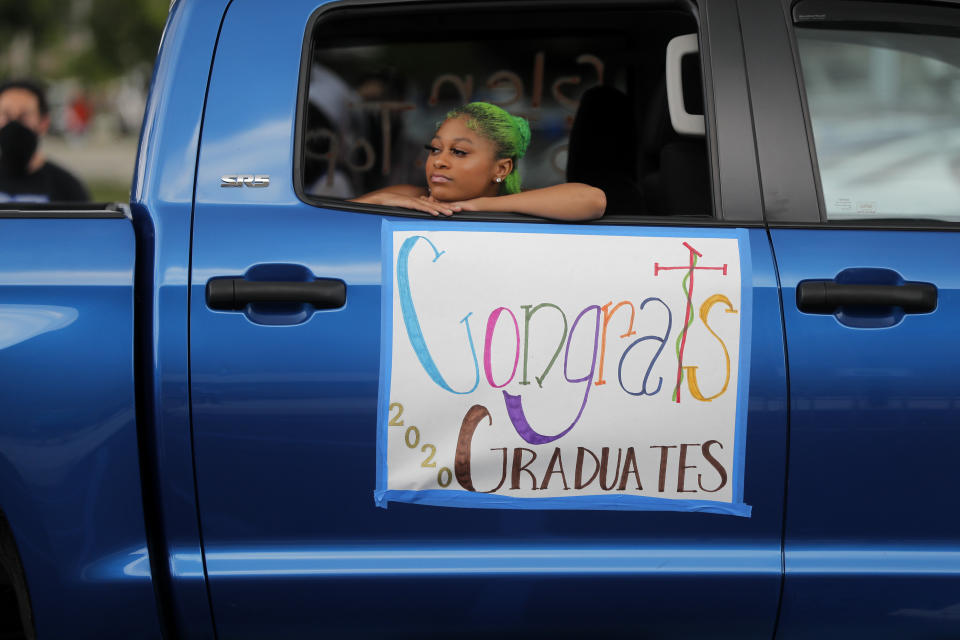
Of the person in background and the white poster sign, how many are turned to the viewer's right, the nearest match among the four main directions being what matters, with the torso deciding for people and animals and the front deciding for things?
0

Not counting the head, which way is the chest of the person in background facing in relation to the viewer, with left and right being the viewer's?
facing the viewer

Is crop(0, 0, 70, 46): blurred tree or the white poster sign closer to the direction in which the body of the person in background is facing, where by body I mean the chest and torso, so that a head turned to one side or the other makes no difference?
the white poster sign

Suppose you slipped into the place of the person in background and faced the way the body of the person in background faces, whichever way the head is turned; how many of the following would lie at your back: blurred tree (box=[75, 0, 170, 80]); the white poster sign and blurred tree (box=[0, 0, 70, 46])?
2

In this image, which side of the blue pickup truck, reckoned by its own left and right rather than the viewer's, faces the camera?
right

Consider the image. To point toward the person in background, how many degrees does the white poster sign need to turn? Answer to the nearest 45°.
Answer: approximately 135° to its right

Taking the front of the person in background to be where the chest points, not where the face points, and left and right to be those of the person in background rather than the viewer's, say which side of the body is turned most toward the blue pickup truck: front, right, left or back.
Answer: front

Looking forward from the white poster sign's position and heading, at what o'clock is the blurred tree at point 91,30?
The blurred tree is roughly at 5 o'clock from the white poster sign.

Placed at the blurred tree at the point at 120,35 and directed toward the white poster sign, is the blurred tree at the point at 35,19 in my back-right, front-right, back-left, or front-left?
back-right

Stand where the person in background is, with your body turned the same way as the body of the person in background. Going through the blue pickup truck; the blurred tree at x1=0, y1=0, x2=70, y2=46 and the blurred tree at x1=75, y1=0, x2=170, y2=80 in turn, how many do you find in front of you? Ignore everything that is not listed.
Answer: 1

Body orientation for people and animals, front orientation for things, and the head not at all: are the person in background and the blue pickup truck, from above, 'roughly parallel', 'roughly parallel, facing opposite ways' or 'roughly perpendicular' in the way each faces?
roughly perpendicular

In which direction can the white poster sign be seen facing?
toward the camera

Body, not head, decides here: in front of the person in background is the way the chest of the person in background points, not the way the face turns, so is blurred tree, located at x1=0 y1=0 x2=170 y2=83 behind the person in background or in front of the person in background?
behind

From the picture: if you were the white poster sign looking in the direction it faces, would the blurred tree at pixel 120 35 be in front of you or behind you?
behind

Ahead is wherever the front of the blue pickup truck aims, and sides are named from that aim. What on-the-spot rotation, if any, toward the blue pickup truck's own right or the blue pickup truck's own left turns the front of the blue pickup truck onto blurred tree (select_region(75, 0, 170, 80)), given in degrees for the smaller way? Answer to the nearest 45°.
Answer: approximately 90° to the blue pickup truck's own left
